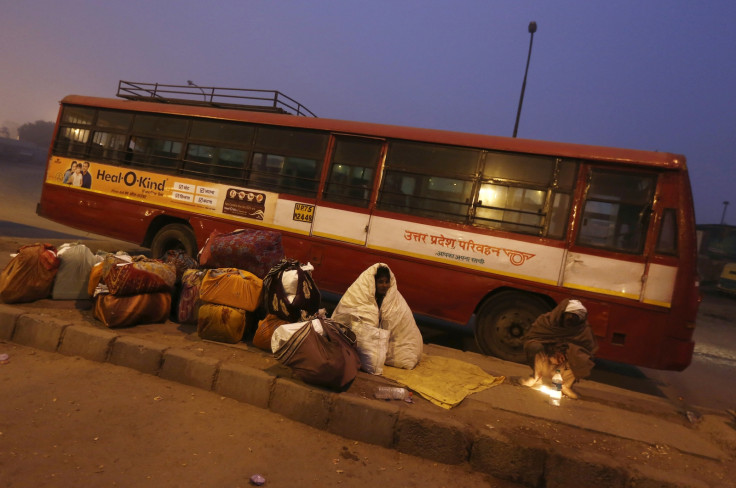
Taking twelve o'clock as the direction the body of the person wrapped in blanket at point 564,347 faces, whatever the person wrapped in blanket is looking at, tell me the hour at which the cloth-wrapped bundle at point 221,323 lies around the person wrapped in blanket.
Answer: The cloth-wrapped bundle is roughly at 2 o'clock from the person wrapped in blanket.

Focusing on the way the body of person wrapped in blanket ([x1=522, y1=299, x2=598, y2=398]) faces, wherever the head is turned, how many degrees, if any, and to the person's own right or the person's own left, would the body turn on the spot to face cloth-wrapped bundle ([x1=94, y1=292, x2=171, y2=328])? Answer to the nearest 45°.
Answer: approximately 45° to the person's own right

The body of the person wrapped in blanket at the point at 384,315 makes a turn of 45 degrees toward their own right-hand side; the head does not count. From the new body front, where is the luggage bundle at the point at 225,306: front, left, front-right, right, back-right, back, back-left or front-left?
front-right

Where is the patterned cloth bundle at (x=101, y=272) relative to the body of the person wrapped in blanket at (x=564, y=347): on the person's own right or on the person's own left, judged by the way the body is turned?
on the person's own right

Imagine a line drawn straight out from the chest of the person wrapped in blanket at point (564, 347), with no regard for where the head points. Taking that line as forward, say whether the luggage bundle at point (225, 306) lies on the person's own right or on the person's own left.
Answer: on the person's own right

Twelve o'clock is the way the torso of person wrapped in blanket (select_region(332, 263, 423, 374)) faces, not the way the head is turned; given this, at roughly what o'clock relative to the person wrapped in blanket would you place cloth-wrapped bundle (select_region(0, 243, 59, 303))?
The cloth-wrapped bundle is roughly at 3 o'clock from the person wrapped in blanket.

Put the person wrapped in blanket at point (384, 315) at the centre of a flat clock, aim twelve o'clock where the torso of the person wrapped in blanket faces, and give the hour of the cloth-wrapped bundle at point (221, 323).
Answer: The cloth-wrapped bundle is roughly at 3 o'clock from the person wrapped in blanket.

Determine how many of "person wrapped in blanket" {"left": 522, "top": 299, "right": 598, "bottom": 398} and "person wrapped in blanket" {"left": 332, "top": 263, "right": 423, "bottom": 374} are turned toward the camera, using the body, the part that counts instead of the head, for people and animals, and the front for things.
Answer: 2

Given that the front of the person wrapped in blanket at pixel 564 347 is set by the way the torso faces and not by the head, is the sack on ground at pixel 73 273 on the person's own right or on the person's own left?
on the person's own right

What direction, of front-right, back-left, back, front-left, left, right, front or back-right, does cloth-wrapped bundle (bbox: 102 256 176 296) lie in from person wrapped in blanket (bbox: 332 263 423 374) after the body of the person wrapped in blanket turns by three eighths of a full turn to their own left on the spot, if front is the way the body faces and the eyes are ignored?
back-left

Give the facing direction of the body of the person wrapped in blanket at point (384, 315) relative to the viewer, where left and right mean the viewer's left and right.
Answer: facing the viewer

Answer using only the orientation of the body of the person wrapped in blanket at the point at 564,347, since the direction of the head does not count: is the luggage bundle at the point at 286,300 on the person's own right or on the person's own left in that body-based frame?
on the person's own right

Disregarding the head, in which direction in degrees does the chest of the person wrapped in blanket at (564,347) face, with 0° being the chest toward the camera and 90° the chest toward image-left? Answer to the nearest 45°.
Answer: approximately 0°

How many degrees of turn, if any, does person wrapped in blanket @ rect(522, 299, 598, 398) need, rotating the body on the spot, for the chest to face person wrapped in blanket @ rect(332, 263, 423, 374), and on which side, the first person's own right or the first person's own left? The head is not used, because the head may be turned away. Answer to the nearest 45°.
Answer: approximately 45° to the first person's own right
